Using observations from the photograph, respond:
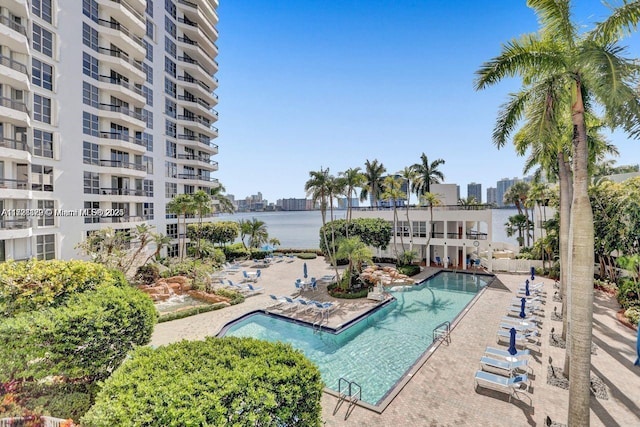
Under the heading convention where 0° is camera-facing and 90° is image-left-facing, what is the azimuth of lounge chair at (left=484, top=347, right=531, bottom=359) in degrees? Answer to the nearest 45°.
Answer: approximately 90°

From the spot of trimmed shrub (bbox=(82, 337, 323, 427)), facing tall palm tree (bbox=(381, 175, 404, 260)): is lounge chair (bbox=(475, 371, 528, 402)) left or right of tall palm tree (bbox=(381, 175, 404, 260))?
right

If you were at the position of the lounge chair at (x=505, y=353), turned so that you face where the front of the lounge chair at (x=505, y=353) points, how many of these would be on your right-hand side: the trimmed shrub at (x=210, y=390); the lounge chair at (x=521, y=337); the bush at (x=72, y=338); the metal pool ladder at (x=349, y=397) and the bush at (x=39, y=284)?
1

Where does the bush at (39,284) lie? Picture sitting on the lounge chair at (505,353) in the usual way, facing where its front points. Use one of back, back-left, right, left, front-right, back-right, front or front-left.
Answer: front-left

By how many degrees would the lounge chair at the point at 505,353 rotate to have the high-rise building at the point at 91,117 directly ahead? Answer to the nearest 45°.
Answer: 0° — it already faces it

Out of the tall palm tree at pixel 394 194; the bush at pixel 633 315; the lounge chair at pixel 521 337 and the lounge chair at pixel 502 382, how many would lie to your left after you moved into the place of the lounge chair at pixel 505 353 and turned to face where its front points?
1

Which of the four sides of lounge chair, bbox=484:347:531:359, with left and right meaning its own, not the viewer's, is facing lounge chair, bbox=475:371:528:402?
left

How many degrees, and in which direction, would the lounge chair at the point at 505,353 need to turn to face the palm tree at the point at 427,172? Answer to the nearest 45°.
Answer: approximately 90° to its right

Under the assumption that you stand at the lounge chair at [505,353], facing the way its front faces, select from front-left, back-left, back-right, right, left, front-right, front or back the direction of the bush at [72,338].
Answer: front-left

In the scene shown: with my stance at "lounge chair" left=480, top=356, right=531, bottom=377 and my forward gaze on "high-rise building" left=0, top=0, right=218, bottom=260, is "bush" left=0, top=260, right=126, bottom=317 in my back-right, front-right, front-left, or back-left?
front-left

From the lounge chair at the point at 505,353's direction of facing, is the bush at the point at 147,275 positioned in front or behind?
in front

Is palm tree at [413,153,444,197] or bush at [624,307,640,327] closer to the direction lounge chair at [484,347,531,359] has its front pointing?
the palm tree

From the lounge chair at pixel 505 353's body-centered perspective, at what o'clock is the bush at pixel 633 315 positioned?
The bush is roughly at 4 o'clock from the lounge chair.

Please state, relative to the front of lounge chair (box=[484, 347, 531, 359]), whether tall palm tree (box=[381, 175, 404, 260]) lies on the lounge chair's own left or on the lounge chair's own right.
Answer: on the lounge chair's own right

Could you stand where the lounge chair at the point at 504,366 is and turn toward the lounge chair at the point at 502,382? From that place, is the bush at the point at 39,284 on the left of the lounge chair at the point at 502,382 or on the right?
right

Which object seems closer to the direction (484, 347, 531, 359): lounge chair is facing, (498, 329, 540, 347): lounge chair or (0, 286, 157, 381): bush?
the bush
